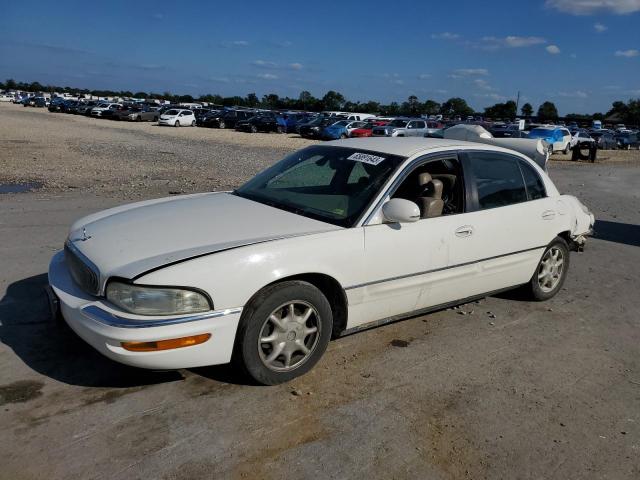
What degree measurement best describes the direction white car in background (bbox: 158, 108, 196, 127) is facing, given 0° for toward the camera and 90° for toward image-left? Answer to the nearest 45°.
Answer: approximately 45°

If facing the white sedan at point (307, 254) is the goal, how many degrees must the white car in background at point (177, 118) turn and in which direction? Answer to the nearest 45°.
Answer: approximately 45° to its left

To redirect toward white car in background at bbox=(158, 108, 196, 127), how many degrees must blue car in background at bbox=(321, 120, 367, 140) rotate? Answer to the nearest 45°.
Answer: approximately 90° to its right

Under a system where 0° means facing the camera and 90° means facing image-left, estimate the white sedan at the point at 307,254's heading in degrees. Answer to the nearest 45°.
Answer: approximately 45°

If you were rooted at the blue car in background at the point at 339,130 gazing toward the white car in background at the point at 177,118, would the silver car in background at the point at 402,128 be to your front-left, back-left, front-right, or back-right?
back-right

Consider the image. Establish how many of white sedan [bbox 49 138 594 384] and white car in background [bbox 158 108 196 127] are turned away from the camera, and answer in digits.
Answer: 0

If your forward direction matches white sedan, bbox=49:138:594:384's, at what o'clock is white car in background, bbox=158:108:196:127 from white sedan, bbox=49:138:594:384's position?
The white car in background is roughly at 4 o'clock from the white sedan.

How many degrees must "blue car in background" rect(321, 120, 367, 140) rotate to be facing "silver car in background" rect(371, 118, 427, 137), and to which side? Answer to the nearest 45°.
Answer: approximately 135° to its left

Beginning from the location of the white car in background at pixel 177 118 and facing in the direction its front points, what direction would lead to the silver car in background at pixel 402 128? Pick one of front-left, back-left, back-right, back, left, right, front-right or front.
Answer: left

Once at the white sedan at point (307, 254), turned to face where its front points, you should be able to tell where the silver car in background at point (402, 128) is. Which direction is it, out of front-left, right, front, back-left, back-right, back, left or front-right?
back-right

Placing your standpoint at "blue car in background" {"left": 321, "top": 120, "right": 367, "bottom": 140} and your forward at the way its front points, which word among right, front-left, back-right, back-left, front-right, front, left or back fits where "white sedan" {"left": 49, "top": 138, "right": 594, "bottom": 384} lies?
front-left

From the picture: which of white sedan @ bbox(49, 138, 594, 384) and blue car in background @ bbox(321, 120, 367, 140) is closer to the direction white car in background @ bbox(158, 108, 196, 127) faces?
the white sedan
